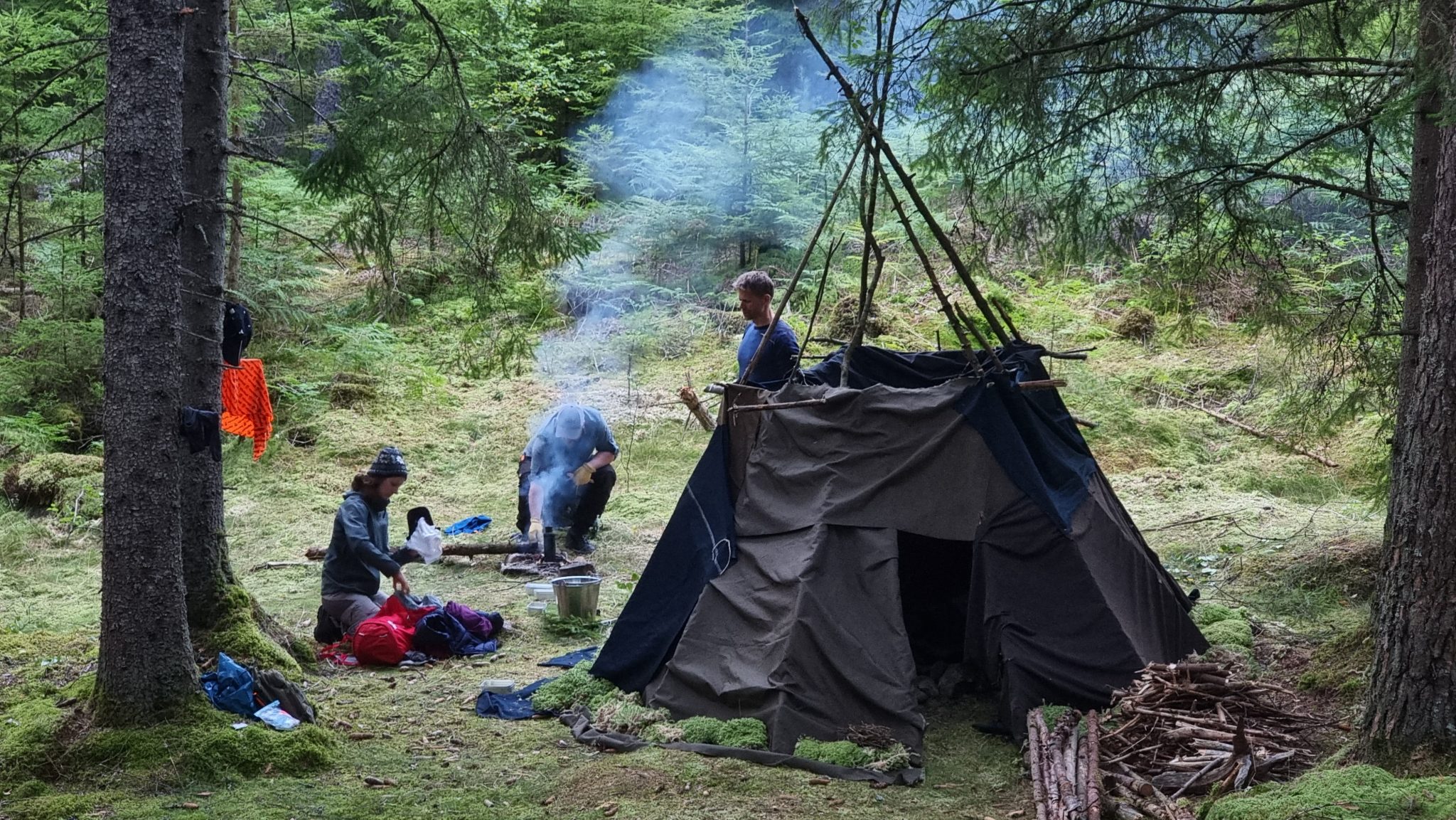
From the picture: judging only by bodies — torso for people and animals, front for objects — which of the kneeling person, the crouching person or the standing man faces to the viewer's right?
the kneeling person

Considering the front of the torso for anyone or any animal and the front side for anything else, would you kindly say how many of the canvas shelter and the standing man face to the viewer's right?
0

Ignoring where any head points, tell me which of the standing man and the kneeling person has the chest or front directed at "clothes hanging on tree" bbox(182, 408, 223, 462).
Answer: the standing man

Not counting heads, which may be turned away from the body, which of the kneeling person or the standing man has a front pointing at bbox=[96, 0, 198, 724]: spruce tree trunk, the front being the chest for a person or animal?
the standing man

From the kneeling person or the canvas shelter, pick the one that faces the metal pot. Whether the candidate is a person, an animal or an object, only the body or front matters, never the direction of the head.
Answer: the kneeling person

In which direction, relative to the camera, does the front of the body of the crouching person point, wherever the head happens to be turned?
toward the camera

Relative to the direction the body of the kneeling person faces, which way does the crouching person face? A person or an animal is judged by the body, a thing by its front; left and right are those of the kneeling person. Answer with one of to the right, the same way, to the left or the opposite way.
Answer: to the right

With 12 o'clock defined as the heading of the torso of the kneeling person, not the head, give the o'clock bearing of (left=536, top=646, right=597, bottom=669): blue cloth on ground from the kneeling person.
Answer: The blue cloth on ground is roughly at 1 o'clock from the kneeling person.

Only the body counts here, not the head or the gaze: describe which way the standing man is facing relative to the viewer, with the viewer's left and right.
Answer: facing the viewer and to the left of the viewer

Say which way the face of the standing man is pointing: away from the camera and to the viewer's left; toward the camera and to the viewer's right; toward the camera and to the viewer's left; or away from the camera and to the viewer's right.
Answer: toward the camera and to the viewer's left

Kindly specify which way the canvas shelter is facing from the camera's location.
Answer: facing the viewer

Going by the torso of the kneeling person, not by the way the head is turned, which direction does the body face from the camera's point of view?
to the viewer's right

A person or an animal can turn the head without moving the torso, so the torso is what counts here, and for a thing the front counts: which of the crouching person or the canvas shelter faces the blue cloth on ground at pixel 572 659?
the crouching person

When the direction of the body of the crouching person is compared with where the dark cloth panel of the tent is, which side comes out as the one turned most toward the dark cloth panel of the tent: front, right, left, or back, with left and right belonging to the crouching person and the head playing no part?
front

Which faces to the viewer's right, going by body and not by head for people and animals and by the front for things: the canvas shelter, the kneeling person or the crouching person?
the kneeling person
